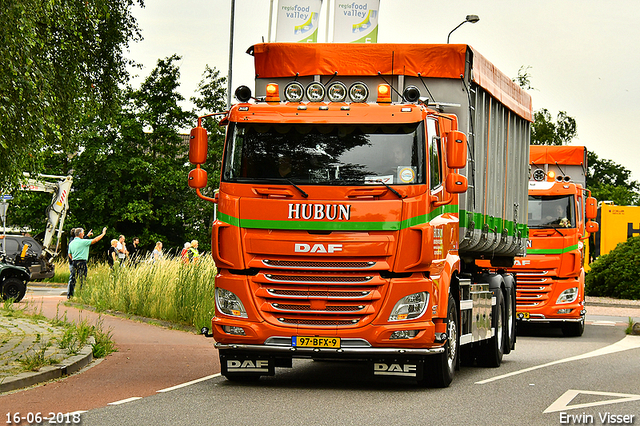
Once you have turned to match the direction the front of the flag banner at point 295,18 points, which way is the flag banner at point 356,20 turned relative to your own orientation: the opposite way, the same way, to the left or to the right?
the same way

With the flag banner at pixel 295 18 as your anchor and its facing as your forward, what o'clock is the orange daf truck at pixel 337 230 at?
The orange daf truck is roughly at 12 o'clock from the flag banner.

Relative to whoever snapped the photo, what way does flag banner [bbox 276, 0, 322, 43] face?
facing the viewer

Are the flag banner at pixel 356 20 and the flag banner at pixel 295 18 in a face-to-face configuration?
no

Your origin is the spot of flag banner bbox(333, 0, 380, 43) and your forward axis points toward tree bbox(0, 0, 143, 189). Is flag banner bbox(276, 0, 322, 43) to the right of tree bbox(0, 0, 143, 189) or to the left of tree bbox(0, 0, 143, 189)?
right

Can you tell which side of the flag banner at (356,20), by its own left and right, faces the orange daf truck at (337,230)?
front

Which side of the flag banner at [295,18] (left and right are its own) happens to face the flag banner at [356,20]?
left

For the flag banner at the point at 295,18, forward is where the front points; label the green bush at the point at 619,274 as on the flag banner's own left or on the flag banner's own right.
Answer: on the flag banner's own left

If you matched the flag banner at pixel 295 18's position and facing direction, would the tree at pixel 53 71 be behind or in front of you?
in front

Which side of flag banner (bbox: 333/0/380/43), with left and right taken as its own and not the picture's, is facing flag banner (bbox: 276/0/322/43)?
right

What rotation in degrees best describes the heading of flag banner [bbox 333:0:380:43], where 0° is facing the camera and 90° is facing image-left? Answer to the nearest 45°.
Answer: approximately 0°

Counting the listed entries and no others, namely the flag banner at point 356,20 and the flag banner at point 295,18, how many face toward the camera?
2
